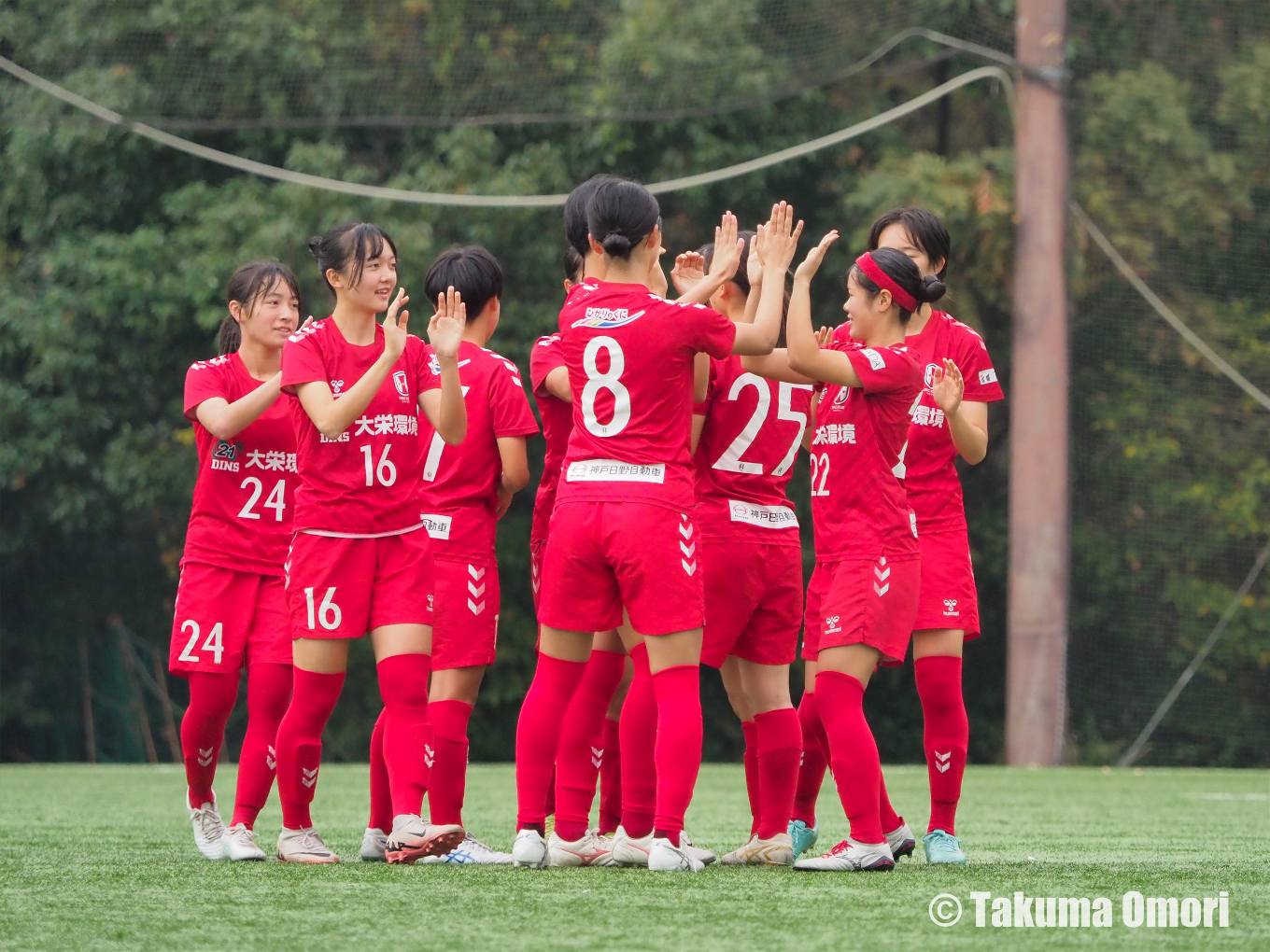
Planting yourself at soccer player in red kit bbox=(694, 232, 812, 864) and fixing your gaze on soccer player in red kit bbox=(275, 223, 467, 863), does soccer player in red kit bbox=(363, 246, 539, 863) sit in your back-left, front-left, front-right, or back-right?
front-right

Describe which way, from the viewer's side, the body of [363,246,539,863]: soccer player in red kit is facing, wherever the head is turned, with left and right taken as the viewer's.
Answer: facing away from the viewer and to the right of the viewer

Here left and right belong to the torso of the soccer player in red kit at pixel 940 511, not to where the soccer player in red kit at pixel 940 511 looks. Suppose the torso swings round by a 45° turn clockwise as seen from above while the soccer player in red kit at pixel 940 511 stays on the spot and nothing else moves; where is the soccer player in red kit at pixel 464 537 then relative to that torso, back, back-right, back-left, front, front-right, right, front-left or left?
front

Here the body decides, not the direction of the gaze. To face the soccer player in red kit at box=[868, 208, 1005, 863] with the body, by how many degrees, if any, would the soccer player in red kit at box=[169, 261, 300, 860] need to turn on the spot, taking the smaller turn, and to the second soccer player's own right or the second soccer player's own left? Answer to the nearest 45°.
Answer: approximately 45° to the second soccer player's own left

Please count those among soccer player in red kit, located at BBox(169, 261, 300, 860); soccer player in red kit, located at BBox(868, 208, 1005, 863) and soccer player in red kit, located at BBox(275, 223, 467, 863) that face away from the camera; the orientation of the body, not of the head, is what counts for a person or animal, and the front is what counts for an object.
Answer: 0

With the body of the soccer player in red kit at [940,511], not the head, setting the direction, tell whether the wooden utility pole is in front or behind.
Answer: behind

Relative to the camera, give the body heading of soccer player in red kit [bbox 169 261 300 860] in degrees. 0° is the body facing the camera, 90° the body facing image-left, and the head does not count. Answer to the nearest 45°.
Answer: approximately 315°

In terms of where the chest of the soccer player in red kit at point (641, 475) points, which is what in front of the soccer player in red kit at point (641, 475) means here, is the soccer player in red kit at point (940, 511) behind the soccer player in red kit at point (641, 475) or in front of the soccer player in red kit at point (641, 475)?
in front

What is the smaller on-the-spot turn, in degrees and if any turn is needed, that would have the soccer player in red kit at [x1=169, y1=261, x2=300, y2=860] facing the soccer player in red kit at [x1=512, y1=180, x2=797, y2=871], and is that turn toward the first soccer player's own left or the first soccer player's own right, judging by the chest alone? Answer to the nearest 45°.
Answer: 0° — they already face them

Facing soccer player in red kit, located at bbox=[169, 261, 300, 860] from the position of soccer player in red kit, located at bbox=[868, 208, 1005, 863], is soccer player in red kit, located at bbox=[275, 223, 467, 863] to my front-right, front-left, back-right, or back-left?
front-left

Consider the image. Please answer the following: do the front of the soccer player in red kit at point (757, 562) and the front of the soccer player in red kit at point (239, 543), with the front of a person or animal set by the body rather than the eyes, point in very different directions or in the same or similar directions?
very different directions

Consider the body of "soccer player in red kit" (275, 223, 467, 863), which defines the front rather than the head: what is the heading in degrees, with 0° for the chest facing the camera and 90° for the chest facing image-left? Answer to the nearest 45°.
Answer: approximately 315°

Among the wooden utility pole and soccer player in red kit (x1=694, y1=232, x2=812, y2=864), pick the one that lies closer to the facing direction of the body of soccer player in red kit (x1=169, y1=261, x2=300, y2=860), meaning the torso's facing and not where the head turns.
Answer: the soccer player in red kit

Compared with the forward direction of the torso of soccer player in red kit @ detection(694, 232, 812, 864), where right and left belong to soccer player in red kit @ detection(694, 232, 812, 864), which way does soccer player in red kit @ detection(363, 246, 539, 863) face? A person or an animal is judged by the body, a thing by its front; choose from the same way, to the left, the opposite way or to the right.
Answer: to the right
